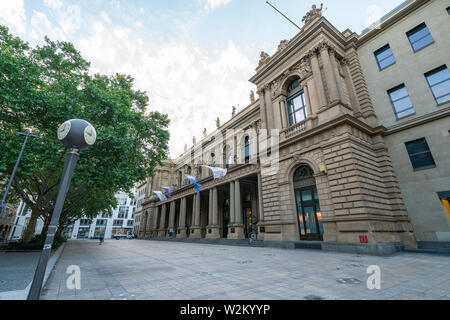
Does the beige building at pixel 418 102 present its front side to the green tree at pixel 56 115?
yes

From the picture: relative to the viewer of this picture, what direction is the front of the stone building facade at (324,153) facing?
facing the viewer and to the left of the viewer

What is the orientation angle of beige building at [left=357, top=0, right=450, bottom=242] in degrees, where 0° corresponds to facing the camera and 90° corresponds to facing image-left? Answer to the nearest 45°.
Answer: approximately 45°
